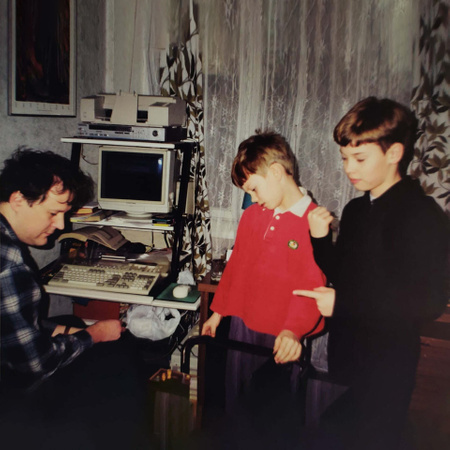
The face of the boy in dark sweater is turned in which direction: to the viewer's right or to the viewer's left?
to the viewer's left

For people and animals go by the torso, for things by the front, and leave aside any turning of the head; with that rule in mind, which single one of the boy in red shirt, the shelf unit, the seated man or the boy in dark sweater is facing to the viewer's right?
the seated man

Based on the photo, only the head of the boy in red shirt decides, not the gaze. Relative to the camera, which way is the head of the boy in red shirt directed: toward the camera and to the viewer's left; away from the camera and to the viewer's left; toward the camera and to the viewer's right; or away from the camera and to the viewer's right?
toward the camera and to the viewer's left

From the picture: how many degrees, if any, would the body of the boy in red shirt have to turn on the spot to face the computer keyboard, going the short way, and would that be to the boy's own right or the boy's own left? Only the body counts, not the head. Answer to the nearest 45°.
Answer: approximately 45° to the boy's own right

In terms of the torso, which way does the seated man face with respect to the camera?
to the viewer's right

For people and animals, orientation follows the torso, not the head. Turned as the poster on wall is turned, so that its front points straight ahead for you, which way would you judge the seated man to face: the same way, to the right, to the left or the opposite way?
to the left
